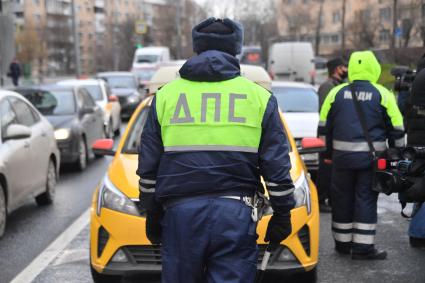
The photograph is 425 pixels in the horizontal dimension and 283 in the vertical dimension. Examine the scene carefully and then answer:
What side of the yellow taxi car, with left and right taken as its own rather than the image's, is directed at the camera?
front

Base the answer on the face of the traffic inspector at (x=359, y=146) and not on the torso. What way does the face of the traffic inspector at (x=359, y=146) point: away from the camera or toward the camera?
away from the camera

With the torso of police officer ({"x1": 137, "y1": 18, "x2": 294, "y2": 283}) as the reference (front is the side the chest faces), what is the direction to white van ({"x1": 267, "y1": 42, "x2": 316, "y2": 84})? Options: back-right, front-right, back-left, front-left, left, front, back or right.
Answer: front

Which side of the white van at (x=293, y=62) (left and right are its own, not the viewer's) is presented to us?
back

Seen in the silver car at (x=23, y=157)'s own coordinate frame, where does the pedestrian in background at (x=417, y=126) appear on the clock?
The pedestrian in background is roughly at 9 o'clock from the silver car.

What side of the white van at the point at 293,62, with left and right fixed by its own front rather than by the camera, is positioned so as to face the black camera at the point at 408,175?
back

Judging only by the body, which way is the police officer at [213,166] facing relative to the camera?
away from the camera

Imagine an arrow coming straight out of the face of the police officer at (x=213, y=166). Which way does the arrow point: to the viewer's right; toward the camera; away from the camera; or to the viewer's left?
away from the camera
